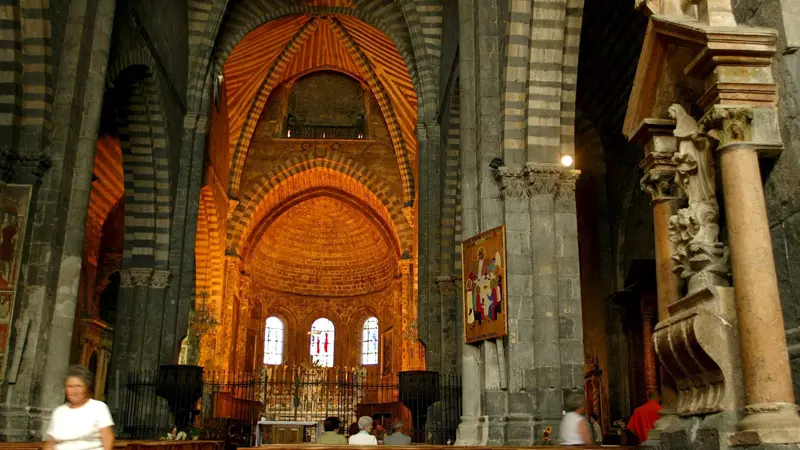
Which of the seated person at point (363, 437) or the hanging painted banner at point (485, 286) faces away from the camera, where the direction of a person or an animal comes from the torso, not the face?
the seated person

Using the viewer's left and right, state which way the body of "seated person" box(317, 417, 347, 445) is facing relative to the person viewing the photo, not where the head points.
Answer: facing away from the viewer

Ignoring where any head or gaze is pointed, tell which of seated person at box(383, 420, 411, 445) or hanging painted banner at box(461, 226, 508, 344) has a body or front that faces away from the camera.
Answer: the seated person

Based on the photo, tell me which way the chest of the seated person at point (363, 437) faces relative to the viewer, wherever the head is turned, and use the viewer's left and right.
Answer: facing away from the viewer

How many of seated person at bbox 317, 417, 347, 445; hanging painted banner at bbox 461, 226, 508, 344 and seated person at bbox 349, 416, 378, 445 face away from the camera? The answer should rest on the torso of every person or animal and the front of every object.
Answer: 2

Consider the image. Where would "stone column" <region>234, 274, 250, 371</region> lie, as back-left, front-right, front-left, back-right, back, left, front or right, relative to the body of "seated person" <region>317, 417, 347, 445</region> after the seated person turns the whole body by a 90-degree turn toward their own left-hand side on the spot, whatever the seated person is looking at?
right

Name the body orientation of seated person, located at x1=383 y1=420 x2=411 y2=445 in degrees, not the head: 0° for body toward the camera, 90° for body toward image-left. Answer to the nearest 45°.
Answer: approximately 180°

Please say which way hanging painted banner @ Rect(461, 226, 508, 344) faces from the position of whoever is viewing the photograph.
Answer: facing the viewer and to the left of the viewer

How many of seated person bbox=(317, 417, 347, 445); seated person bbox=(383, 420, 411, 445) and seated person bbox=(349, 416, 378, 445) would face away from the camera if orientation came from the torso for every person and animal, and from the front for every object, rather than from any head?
3

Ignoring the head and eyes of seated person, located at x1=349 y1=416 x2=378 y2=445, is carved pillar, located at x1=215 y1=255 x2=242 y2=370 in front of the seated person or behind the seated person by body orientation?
in front

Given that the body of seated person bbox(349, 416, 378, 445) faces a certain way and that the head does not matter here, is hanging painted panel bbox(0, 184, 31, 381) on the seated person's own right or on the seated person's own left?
on the seated person's own left

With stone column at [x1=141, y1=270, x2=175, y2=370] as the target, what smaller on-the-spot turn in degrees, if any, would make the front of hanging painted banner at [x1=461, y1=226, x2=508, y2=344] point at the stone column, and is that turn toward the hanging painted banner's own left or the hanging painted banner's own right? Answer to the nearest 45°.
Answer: approximately 90° to the hanging painted banner's own right

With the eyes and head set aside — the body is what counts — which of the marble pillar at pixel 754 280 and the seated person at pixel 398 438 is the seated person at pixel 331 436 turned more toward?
the seated person
